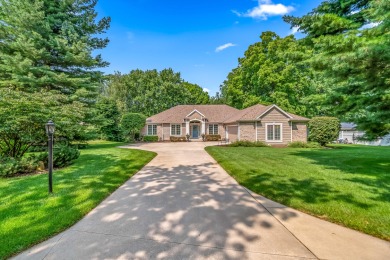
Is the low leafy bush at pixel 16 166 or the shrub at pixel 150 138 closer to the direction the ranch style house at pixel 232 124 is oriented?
the low leafy bush

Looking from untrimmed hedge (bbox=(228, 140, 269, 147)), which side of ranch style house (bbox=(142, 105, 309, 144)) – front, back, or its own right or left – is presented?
front

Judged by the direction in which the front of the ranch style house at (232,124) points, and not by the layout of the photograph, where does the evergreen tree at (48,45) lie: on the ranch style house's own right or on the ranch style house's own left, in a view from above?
on the ranch style house's own right

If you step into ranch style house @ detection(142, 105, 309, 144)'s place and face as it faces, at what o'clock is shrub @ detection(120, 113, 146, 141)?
The shrub is roughly at 3 o'clock from the ranch style house.

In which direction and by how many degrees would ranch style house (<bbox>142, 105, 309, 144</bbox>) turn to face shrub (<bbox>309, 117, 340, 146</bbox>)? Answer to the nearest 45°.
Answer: approximately 45° to its left

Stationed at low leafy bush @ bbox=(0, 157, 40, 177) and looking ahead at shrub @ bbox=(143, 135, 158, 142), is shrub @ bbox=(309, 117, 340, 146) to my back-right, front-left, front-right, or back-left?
front-right

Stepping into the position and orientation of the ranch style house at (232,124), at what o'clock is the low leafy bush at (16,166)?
The low leafy bush is roughly at 1 o'clock from the ranch style house.
